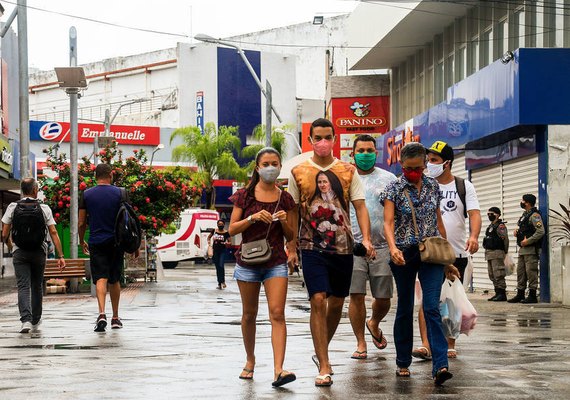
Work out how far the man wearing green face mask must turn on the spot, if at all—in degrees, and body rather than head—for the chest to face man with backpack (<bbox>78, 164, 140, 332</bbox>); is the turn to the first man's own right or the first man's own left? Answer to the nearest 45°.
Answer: approximately 135° to the first man's own right

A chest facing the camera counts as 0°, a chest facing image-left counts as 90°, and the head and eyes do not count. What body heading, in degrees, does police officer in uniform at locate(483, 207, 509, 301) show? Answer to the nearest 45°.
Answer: approximately 45°

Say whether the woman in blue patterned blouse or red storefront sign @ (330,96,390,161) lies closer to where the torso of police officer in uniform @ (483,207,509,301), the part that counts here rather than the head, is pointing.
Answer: the woman in blue patterned blouse

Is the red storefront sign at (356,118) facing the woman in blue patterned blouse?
yes

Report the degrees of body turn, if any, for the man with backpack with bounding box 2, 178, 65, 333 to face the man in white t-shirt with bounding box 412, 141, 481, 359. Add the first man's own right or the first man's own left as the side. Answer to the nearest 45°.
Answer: approximately 135° to the first man's own right

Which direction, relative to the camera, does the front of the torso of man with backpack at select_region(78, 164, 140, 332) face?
away from the camera

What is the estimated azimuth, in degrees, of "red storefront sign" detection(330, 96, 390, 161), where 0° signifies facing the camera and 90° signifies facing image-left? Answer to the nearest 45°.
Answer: approximately 0°

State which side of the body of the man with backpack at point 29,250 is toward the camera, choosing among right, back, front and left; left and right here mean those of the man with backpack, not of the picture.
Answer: back

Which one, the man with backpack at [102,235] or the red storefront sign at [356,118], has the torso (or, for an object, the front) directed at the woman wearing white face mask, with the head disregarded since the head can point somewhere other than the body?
the red storefront sign
